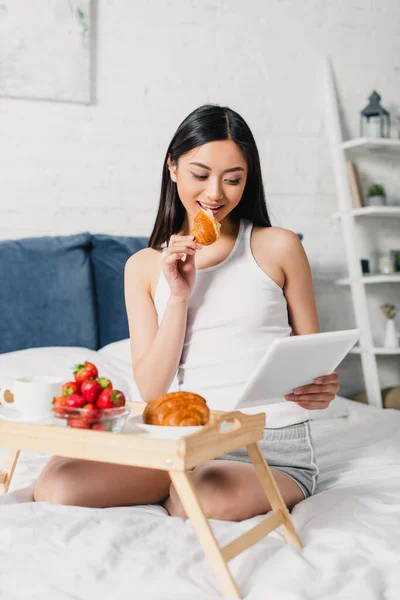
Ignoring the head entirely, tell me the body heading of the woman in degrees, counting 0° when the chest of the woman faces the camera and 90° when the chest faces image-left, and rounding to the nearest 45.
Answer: approximately 45°

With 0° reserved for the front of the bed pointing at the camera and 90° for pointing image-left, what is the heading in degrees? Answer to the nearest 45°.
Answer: approximately 0°

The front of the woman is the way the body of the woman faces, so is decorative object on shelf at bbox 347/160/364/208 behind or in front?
behind

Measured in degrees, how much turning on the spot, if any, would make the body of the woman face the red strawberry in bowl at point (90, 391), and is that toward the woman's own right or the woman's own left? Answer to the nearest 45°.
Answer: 0° — they already face it

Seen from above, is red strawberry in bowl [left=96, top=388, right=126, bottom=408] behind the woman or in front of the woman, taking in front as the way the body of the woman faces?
in front

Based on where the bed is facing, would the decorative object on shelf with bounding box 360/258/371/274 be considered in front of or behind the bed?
behind
